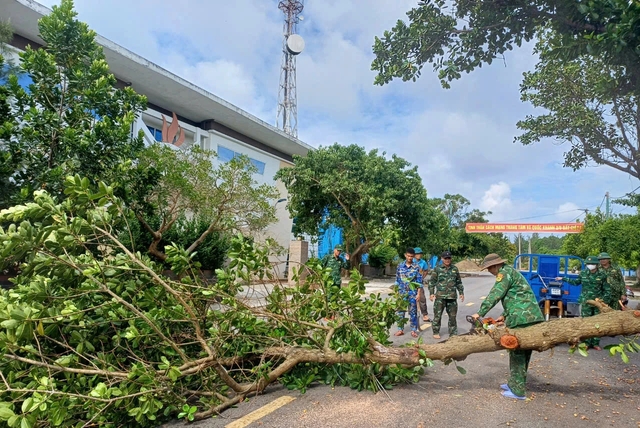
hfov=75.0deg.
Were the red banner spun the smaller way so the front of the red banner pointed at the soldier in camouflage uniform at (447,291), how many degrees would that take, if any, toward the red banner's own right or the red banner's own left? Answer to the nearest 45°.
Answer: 0° — it already faces them

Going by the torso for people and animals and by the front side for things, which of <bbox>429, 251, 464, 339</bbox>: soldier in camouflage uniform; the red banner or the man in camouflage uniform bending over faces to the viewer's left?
the man in camouflage uniform bending over

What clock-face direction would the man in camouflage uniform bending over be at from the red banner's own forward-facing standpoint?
The man in camouflage uniform bending over is roughly at 12 o'clock from the red banner.

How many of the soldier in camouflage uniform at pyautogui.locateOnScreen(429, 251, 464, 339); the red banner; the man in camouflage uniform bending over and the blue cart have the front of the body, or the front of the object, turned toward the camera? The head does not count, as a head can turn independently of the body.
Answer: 3

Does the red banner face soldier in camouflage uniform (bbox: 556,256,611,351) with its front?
yes

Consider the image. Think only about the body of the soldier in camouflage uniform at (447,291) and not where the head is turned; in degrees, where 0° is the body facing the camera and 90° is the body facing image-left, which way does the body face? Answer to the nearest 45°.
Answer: approximately 0°

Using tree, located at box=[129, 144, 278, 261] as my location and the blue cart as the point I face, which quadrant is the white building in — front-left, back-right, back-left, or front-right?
back-left

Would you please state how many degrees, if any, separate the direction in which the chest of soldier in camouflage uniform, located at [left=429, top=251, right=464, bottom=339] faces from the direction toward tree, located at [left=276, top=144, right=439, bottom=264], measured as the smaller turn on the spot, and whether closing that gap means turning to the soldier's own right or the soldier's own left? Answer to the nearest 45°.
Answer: approximately 180°

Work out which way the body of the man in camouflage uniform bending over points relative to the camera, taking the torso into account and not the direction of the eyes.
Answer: to the viewer's left

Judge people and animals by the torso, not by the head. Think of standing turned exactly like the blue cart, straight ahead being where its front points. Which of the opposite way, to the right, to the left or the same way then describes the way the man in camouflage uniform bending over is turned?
to the right

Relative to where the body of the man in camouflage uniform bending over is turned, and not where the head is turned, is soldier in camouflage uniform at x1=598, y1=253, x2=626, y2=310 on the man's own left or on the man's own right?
on the man's own right

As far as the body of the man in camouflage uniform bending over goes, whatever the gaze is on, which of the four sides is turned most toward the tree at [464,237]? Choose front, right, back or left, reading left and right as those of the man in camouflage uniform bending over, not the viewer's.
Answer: right

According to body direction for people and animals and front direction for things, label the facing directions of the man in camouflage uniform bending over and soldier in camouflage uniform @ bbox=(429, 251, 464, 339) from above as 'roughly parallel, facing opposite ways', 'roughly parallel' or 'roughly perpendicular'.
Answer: roughly perpendicular
